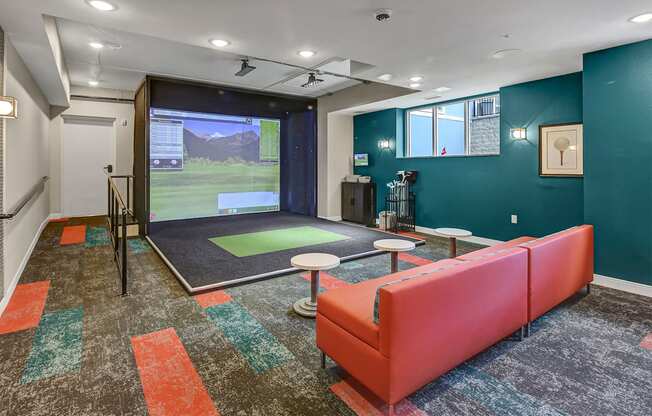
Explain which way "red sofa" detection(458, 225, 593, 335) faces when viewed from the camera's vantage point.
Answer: facing away from the viewer and to the left of the viewer

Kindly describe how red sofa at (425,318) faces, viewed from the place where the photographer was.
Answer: facing away from the viewer and to the left of the viewer

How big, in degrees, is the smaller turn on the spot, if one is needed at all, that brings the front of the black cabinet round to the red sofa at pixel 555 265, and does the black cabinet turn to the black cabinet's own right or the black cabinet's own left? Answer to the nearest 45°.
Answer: approximately 45° to the black cabinet's own left
